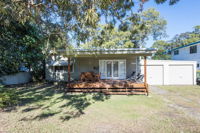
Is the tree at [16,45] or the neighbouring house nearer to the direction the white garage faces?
the tree

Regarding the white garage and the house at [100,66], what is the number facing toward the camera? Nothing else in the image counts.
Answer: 2

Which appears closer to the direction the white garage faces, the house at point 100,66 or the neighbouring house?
the house

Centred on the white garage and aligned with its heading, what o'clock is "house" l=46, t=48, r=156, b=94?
The house is roughly at 2 o'clock from the white garage.

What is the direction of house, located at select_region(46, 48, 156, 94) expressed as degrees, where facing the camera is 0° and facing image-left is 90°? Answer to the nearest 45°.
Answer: approximately 0°

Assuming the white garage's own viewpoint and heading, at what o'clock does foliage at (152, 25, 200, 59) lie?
The foliage is roughly at 6 o'clock from the white garage.

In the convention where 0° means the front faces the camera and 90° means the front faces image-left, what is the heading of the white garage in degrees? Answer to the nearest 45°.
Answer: approximately 0°

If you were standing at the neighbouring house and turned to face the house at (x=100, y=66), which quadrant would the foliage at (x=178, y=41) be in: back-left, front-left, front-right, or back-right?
back-right

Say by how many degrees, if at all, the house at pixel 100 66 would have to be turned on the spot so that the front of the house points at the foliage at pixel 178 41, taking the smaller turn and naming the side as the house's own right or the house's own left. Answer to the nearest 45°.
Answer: approximately 135° to the house's own left
